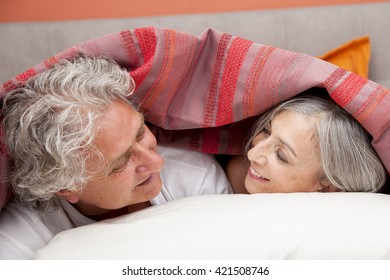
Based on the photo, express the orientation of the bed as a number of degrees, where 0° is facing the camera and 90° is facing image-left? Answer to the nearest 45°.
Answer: approximately 0°

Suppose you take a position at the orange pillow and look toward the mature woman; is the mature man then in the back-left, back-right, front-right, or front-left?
front-right
